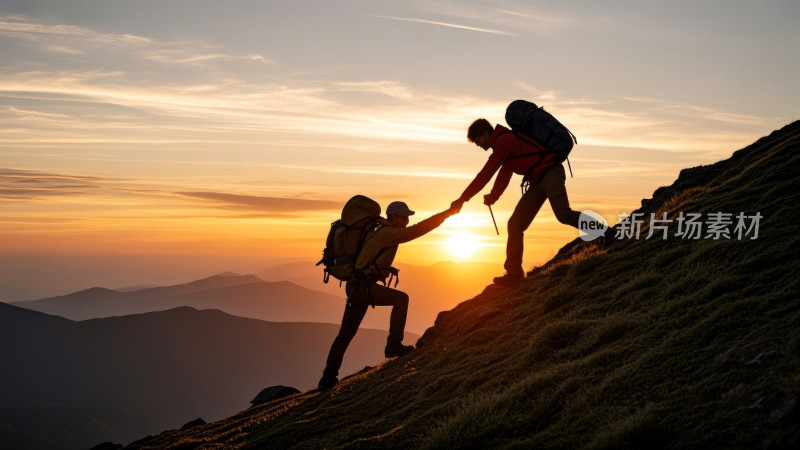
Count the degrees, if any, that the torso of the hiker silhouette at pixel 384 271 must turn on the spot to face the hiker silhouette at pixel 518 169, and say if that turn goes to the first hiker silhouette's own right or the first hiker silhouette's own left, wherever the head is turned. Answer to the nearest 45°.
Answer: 0° — they already face them

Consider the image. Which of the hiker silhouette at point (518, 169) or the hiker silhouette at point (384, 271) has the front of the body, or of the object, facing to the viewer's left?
the hiker silhouette at point (518, 169)

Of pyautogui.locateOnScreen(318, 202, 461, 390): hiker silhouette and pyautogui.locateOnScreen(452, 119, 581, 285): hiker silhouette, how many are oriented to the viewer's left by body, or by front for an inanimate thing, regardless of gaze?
1

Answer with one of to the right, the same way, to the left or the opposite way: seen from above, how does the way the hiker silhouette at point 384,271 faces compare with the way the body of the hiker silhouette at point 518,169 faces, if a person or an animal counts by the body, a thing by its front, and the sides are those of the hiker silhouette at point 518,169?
the opposite way

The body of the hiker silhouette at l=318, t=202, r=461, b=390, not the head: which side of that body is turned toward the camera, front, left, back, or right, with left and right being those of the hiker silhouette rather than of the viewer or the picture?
right

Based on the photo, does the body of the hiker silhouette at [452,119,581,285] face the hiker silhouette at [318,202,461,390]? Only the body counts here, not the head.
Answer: yes

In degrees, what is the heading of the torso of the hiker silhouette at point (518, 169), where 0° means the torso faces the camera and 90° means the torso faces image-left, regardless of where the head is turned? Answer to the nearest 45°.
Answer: approximately 90°
